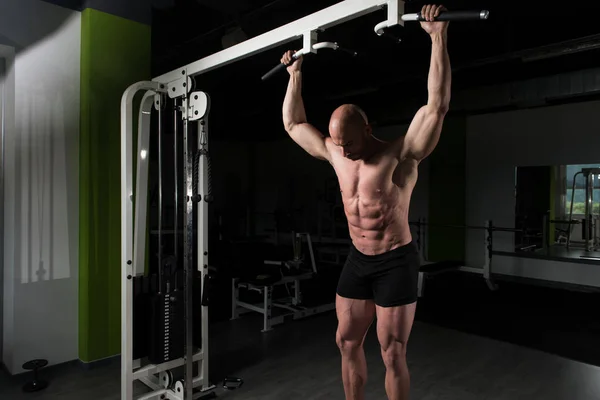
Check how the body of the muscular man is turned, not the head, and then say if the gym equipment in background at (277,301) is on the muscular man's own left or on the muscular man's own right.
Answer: on the muscular man's own right

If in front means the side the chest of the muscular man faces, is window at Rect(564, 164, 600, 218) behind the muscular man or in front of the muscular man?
behind

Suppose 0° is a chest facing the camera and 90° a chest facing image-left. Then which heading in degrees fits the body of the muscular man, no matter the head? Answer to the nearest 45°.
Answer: approximately 45°

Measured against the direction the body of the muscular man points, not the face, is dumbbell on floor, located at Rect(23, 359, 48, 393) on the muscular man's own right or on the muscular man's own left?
on the muscular man's own right
